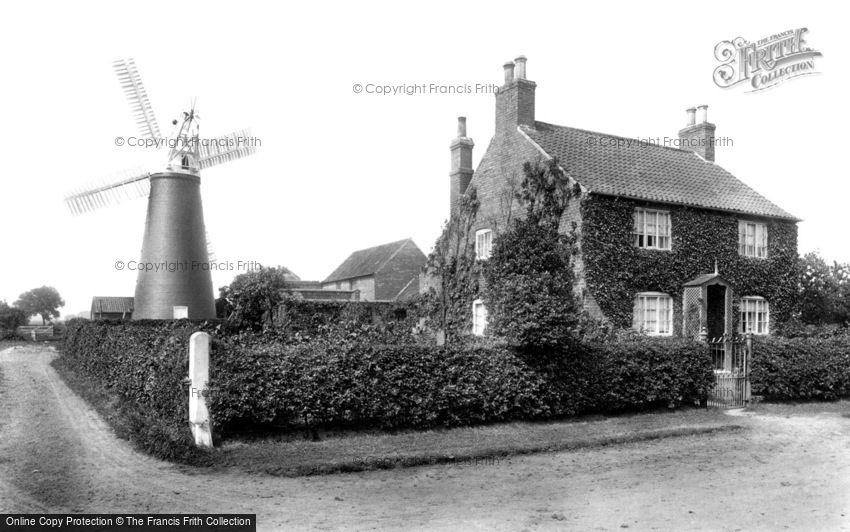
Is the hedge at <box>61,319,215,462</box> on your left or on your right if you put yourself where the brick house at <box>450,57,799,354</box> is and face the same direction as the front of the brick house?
on your right

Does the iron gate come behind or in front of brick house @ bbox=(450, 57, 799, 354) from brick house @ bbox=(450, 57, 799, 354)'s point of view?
in front

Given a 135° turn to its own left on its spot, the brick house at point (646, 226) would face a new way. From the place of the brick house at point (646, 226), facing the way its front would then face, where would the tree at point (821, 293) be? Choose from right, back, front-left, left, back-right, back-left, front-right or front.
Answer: front-right

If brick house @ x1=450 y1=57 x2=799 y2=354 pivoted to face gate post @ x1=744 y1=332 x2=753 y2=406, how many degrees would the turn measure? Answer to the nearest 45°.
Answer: approximately 45° to its right

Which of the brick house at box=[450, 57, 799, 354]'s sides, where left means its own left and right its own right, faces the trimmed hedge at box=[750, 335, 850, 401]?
front

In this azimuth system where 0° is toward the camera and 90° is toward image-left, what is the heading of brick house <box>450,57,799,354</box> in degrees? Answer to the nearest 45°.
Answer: approximately 315°

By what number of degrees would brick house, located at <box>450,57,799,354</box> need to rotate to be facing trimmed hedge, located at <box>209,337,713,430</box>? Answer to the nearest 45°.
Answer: approximately 45° to its right

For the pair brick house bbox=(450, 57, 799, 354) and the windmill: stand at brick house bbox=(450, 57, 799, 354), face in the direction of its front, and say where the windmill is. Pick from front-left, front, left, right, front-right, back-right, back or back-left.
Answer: back-right

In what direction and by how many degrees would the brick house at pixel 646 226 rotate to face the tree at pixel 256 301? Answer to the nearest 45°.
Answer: approximately 135° to its right
